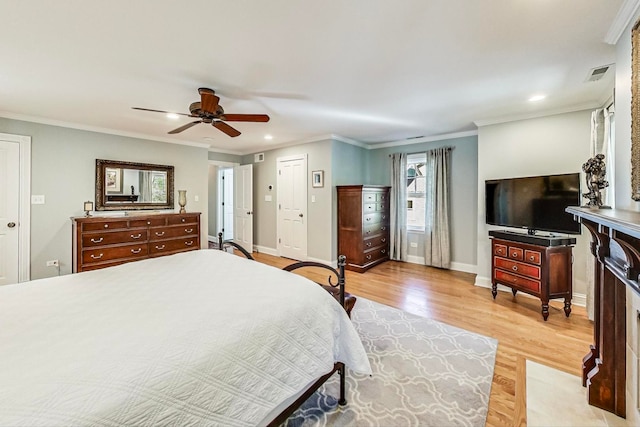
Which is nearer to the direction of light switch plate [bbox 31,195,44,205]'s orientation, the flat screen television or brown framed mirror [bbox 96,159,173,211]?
the flat screen television

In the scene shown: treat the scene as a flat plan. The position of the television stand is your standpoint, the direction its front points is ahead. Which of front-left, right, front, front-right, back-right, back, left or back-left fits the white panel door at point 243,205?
front-right

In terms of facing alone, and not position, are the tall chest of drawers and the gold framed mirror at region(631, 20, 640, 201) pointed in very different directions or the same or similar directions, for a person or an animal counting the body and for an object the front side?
very different directions

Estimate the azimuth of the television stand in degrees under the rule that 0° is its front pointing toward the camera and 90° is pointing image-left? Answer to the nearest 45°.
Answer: approximately 45°

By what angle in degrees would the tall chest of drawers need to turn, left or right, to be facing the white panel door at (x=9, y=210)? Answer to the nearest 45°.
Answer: approximately 90° to its right

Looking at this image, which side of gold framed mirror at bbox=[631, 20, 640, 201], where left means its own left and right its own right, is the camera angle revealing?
left

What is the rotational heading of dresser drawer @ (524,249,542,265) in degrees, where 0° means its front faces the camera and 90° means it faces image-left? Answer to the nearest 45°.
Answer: approximately 45°

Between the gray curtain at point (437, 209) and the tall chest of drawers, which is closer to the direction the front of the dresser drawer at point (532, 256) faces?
the tall chest of drawers
